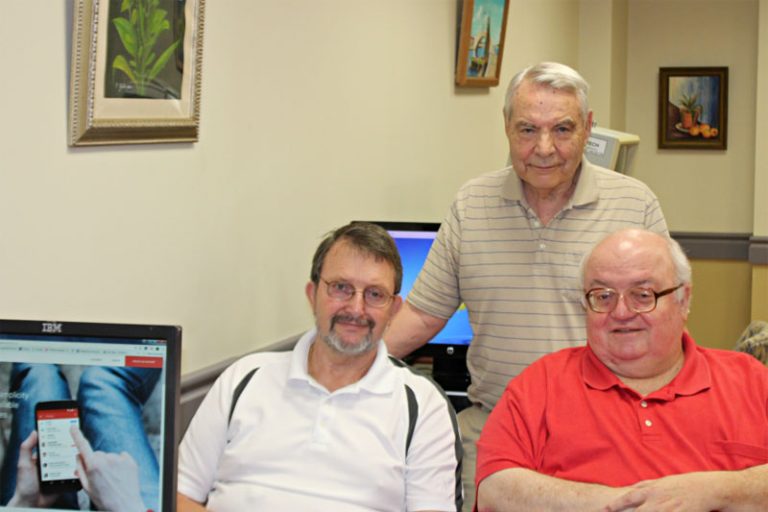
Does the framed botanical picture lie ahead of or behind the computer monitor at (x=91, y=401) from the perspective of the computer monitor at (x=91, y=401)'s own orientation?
behind

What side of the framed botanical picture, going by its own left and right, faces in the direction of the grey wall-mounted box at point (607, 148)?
left

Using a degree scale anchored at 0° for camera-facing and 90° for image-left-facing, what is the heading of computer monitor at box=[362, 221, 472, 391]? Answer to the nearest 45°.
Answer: approximately 0°

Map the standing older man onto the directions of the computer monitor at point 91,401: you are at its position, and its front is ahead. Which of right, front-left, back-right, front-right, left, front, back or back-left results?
back-left

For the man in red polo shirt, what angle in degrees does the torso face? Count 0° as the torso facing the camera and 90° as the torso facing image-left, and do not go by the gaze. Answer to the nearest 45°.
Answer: approximately 0°
